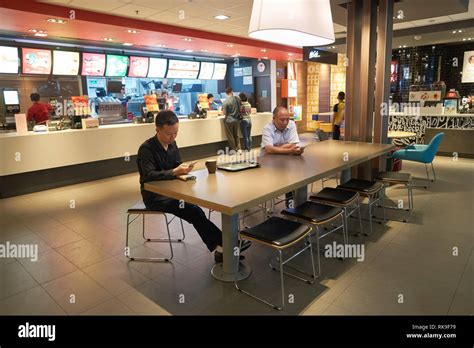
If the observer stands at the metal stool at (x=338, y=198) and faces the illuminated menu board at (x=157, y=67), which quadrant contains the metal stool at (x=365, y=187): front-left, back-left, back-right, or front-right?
front-right

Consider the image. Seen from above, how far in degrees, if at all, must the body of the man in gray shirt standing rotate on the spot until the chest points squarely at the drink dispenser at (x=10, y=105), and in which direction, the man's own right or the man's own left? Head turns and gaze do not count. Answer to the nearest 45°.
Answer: approximately 45° to the man's own left

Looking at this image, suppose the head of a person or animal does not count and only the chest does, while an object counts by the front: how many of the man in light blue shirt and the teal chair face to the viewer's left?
1

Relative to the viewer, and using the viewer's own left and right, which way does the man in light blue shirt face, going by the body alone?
facing the viewer and to the right of the viewer

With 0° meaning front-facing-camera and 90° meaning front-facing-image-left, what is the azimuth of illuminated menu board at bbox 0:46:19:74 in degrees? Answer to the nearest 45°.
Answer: approximately 315°

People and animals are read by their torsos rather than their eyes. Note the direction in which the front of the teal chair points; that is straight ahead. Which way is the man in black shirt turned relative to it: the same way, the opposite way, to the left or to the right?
the opposite way

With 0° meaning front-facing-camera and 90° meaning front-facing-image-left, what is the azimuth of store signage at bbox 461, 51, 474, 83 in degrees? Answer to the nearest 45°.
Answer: approximately 0°

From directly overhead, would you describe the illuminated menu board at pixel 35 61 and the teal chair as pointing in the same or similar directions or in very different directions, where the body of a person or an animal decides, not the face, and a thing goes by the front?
very different directions

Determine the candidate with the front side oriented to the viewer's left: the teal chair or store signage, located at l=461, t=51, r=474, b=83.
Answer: the teal chair

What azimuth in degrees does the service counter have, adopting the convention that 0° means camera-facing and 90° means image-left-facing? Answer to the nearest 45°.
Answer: approximately 315°

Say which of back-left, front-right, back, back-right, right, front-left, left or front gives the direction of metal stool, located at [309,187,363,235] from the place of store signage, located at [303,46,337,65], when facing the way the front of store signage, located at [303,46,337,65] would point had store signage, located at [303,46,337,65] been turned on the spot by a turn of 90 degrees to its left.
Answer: back-right
